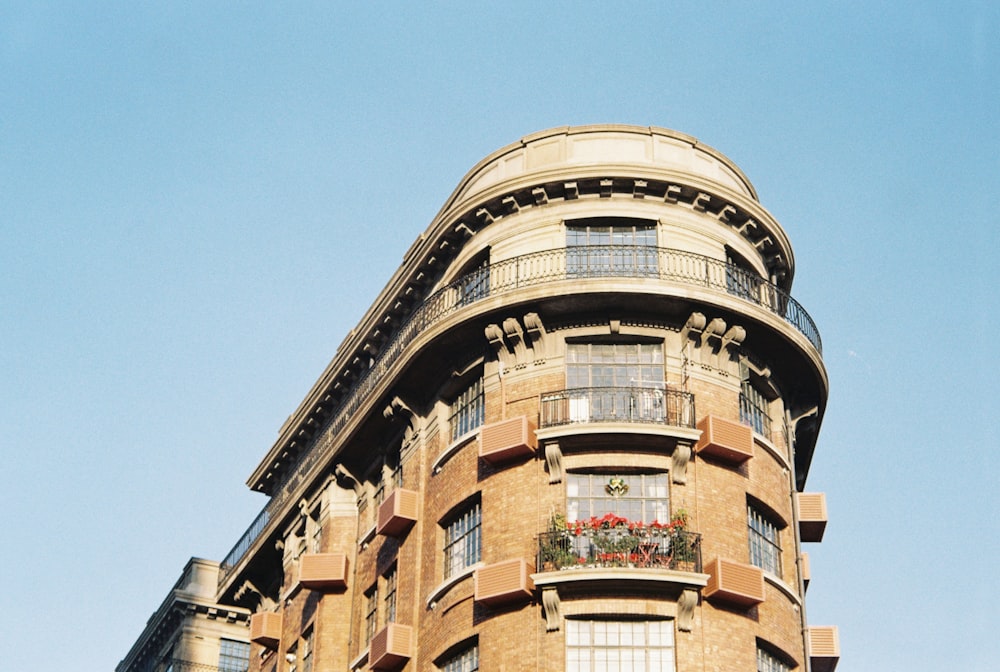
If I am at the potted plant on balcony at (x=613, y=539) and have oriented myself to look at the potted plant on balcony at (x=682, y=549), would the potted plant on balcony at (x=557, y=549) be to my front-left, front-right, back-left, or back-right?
back-left

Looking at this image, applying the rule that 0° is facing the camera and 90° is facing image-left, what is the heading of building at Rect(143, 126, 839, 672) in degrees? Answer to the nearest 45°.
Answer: approximately 0°
